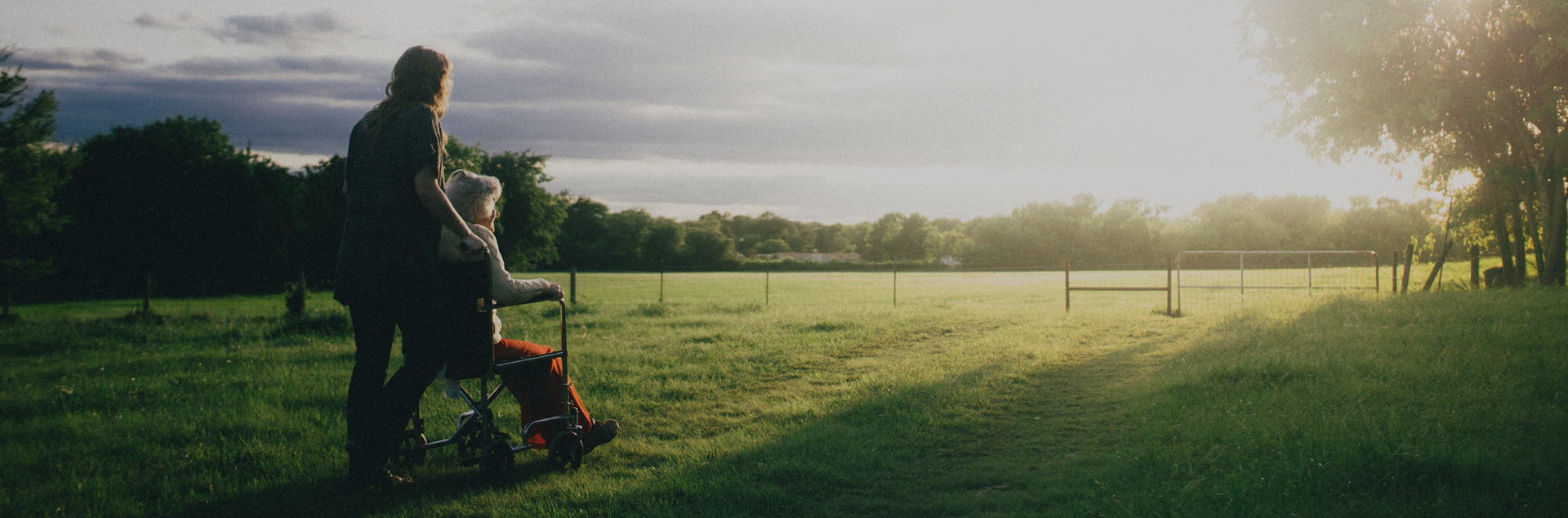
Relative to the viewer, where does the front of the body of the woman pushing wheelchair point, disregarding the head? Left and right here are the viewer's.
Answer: facing away from the viewer and to the right of the viewer

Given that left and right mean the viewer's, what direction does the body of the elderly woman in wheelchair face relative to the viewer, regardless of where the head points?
facing away from the viewer and to the right of the viewer

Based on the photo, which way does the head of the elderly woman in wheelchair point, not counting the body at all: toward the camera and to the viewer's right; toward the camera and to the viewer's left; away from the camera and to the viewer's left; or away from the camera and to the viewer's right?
away from the camera and to the viewer's right

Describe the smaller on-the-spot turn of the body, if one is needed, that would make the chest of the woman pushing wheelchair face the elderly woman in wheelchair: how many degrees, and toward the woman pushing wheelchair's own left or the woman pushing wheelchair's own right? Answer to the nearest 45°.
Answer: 0° — they already face them

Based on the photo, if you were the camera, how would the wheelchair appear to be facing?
facing away from the viewer and to the right of the viewer

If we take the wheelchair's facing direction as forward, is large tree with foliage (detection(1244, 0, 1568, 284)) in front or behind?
in front

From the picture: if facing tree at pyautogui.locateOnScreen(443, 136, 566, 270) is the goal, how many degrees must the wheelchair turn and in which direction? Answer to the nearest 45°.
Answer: approximately 45° to its left

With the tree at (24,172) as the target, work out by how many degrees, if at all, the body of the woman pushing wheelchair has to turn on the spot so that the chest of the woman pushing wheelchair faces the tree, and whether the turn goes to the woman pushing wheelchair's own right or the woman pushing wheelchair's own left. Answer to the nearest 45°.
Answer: approximately 90° to the woman pushing wheelchair's own left
